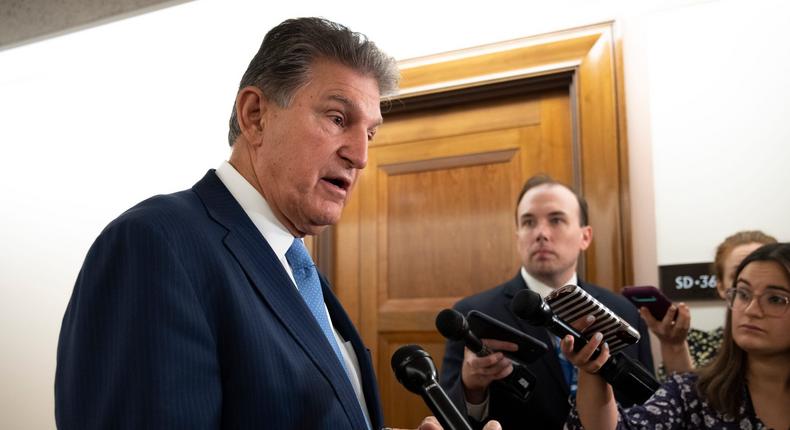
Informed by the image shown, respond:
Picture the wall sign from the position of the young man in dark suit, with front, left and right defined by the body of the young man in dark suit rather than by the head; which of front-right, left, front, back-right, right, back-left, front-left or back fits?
back-left

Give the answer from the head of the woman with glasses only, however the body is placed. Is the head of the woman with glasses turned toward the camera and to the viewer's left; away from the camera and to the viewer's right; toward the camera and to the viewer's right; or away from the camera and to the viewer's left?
toward the camera and to the viewer's left

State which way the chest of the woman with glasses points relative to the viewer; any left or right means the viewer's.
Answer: facing the viewer and to the left of the viewer

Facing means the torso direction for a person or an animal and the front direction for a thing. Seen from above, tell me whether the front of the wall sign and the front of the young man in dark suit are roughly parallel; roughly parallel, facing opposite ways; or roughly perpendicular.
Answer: roughly parallel

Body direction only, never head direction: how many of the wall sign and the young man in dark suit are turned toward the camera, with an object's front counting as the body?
2

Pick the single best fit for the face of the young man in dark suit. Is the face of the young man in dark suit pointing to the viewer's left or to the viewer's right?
to the viewer's left

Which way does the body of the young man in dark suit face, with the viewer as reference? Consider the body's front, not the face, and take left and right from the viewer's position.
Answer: facing the viewer

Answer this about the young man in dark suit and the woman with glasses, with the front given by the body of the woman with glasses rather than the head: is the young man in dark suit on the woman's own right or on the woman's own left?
on the woman's own right

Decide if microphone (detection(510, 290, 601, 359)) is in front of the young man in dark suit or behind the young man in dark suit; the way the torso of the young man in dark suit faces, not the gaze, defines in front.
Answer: in front

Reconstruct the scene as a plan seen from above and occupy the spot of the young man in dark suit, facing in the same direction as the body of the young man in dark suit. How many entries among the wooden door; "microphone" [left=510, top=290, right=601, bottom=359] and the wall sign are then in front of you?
1

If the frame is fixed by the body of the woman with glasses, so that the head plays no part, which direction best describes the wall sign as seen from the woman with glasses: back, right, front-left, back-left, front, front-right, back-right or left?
back-right

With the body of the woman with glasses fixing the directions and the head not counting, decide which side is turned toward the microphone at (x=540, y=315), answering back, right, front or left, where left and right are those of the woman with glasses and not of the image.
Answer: front

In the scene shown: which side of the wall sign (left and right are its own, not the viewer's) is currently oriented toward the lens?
front

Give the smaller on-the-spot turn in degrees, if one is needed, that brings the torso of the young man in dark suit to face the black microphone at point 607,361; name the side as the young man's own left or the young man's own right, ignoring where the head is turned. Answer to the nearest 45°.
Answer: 0° — they already face it
